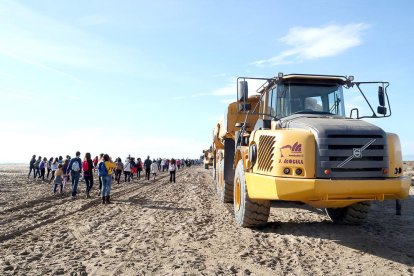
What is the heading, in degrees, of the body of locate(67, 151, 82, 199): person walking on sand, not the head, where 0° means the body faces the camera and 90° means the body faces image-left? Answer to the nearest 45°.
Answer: approximately 180°

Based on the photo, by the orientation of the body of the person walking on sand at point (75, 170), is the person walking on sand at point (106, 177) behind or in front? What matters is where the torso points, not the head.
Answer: behind
